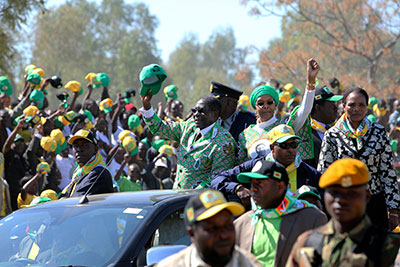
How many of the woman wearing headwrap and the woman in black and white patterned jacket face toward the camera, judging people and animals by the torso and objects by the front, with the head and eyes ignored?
2

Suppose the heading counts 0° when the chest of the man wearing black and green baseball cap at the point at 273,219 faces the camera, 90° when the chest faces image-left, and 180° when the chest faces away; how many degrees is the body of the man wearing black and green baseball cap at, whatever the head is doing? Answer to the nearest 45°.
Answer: approximately 45°

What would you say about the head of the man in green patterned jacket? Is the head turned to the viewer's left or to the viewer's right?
to the viewer's left

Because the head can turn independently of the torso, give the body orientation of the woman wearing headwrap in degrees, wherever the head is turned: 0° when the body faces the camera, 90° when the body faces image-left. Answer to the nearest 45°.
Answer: approximately 0°

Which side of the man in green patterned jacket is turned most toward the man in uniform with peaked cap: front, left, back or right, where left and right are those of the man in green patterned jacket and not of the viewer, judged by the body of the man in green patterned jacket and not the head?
back

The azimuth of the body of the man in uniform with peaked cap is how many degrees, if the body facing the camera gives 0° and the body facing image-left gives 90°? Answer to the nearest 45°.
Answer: approximately 45°

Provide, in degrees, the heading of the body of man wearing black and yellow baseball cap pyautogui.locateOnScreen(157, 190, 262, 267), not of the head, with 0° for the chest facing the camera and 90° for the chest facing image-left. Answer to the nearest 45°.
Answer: approximately 315°

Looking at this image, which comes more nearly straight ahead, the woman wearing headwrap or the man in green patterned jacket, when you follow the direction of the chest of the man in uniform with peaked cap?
the man in green patterned jacket

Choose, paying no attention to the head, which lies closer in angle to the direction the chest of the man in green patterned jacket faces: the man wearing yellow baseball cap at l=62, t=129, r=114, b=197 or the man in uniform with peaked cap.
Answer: the man wearing yellow baseball cap

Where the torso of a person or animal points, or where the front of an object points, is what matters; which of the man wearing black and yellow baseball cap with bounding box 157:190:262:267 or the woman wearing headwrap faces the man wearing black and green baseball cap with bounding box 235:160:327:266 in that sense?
the woman wearing headwrap

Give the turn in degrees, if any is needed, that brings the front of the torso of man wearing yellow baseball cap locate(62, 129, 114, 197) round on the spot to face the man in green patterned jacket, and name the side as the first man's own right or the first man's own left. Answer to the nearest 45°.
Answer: approximately 135° to the first man's own left

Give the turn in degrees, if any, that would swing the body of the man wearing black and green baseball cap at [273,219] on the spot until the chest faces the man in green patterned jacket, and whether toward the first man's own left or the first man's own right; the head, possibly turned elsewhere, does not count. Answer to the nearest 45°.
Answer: approximately 135° to the first man's own right

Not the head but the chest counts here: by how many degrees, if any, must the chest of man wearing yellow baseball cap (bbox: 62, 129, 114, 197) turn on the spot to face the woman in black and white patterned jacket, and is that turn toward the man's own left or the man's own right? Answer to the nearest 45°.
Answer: approximately 90° to the man's own left
